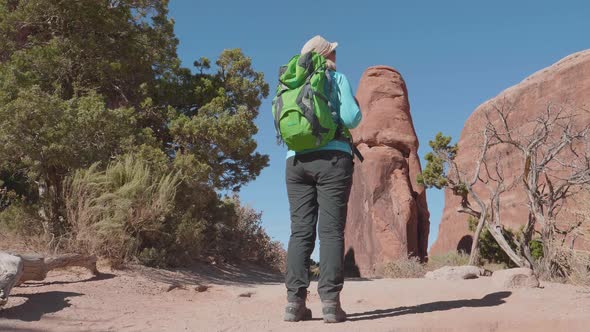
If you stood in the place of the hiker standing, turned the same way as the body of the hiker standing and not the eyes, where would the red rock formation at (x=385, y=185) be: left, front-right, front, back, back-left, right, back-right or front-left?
front-left

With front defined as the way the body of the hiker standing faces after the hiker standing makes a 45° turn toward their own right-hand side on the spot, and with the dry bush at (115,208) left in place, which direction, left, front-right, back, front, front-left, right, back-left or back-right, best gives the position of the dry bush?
back-left

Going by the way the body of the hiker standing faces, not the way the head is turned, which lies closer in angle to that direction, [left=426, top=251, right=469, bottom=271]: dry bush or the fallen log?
the dry bush

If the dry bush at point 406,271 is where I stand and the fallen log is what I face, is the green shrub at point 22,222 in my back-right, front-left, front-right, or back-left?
front-right

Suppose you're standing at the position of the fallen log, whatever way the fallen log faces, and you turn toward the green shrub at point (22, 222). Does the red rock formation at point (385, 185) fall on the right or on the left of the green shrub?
right

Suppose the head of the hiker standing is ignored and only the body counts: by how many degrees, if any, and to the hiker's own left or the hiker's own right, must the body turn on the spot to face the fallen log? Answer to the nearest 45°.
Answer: approximately 90° to the hiker's own left

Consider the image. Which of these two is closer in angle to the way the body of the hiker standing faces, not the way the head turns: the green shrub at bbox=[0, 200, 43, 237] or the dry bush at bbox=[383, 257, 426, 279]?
the dry bush

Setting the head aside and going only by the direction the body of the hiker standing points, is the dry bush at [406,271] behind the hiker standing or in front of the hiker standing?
in front

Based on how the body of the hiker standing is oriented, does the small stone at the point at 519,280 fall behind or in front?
in front

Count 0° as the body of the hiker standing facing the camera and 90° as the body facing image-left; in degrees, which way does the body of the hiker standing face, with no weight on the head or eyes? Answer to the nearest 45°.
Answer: approximately 225°

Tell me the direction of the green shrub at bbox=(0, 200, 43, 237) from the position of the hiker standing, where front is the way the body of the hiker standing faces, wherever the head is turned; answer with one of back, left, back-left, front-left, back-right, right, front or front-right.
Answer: left
